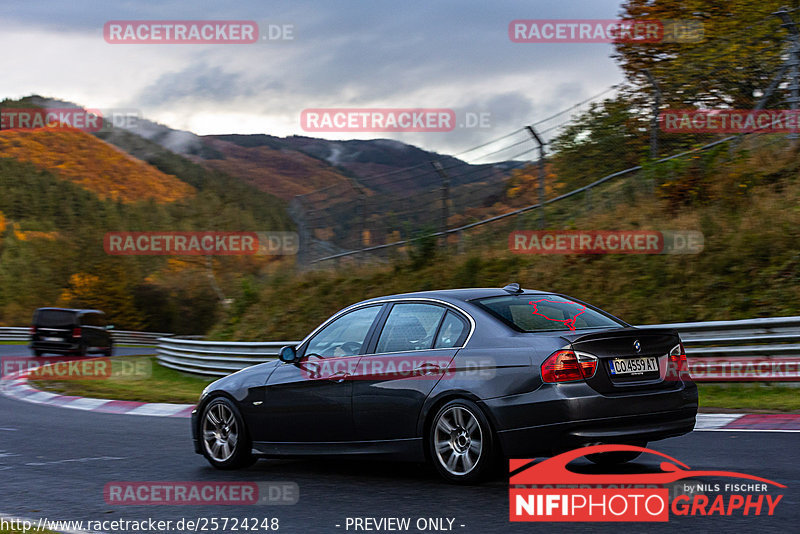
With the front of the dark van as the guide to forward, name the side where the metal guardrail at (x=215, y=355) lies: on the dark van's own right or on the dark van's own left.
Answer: on the dark van's own right

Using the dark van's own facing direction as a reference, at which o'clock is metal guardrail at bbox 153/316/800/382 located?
The metal guardrail is roughly at 4 o'clock from the dark van.
